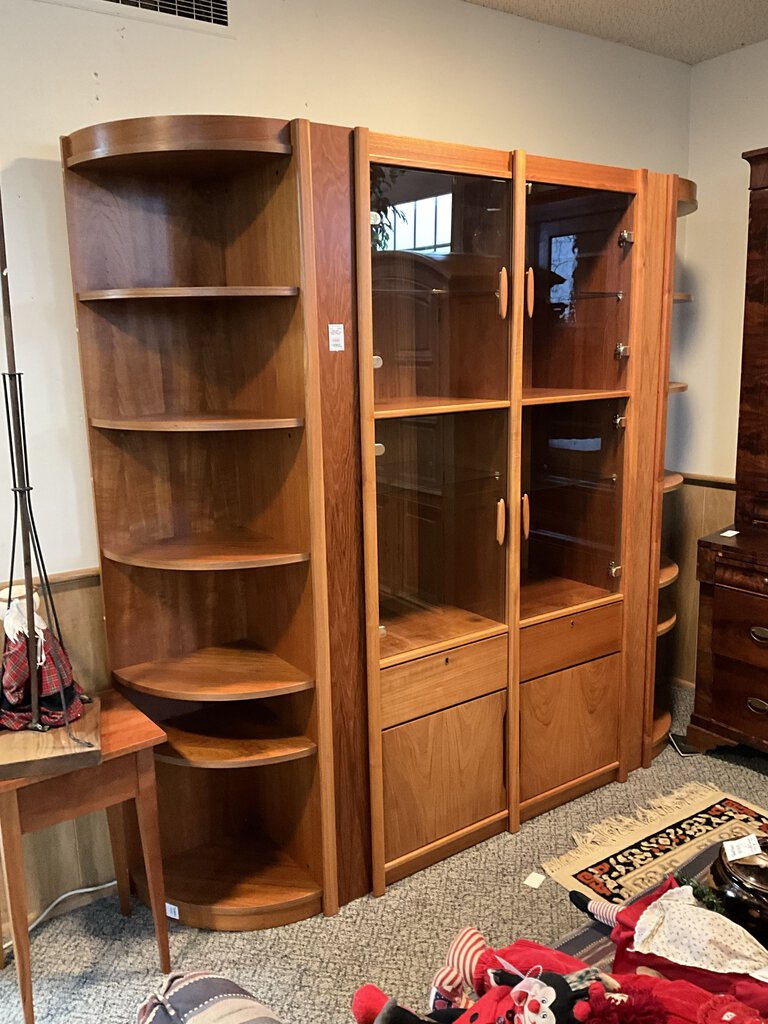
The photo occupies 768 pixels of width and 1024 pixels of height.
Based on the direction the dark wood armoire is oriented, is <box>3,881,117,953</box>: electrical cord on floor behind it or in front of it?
in front

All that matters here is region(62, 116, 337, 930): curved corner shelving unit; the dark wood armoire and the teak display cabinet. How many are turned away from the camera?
0

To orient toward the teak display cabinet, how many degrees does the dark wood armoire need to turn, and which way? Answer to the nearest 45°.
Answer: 0° — it already faces it

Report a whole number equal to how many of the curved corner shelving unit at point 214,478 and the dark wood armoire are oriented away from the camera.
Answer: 0

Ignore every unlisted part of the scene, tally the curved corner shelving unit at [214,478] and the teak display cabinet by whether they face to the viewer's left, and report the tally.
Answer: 0

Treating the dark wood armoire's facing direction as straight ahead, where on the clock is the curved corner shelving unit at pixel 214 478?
The curved corner shelving unit is roughly at 12 o'clock from the dark wood armoire.

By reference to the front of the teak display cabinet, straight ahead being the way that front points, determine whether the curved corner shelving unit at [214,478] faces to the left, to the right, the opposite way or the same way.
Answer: the same way

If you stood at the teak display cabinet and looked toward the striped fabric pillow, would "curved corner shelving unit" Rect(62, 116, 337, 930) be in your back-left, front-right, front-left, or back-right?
front-right

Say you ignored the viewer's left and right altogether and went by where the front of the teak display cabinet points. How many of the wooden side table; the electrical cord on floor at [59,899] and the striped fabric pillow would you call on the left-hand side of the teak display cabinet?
0

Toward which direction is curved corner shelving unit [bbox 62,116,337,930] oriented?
toward the camera

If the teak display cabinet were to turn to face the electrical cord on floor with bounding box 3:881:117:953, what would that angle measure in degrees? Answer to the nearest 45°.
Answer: approximately 90° to its right

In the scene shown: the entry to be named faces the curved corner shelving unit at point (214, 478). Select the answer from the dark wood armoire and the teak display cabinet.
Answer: the dark wood armoire

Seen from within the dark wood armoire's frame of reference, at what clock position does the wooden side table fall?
The wooden side table is roughly at 12 o'clock from the dark wood armoire.

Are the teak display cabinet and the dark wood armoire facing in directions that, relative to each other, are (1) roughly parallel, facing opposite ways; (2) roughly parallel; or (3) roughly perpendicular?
roughly perpendicular

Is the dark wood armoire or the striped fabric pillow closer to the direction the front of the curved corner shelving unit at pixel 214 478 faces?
the striped fabric pillow

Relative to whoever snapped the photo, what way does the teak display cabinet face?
facing the viewer and to the right of the viewer

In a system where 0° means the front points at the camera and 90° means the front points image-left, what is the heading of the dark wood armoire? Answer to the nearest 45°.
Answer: approximately 45°

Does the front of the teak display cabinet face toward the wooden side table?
no

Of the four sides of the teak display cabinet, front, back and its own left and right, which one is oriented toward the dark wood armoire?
left
